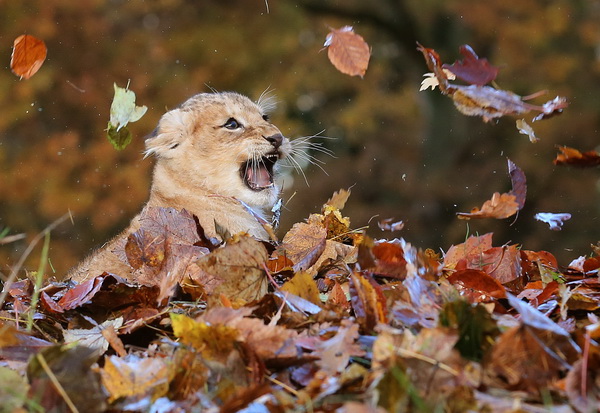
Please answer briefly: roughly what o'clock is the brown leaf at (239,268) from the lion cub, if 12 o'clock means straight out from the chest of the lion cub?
The brown leaf is roughly at 3 o'clock from the lion cub.

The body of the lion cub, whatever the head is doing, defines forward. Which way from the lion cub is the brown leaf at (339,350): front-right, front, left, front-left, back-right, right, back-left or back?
right

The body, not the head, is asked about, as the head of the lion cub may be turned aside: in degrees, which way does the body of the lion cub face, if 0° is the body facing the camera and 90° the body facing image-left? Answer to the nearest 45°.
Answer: approximately 270°
